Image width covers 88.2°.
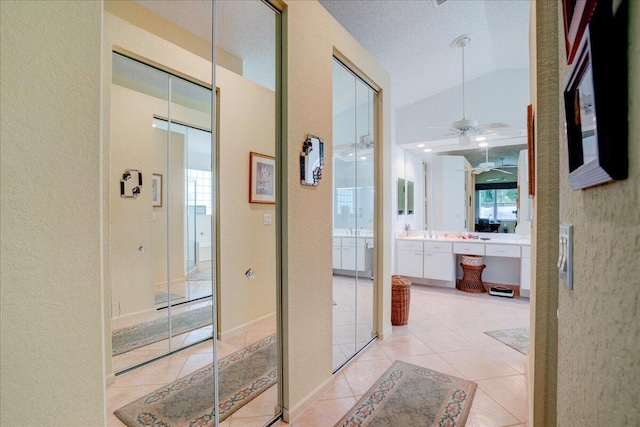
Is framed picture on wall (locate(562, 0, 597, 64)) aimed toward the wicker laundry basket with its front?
no

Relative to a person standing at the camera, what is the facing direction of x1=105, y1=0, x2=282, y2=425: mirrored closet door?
facing the viewer and to the right of the viewer

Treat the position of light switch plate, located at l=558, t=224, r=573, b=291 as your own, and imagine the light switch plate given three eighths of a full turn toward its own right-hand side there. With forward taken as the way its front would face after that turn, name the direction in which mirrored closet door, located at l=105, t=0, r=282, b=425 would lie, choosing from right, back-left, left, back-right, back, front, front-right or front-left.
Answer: back-left

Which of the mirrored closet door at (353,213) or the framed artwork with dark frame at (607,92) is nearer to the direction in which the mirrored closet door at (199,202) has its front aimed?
the framed artwork with dark frame

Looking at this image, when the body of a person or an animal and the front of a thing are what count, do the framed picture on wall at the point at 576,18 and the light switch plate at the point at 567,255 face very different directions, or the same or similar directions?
same or similar directions

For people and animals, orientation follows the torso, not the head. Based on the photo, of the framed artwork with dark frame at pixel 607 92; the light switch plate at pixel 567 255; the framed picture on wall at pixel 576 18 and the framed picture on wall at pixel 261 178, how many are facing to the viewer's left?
3

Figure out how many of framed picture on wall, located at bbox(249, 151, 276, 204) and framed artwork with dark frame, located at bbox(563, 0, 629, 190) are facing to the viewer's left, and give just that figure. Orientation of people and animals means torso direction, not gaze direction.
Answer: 1

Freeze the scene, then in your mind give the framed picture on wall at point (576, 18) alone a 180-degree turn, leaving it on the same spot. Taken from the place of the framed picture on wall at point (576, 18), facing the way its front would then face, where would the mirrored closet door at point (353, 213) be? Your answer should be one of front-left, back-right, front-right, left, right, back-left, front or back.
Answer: back-left

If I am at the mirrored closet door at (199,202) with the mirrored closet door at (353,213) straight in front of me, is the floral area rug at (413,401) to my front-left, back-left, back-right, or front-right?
front-right

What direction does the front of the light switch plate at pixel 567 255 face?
to the viewer's left

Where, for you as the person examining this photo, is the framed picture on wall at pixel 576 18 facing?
facing to the left of the viewer

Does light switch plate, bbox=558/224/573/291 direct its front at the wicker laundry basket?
no

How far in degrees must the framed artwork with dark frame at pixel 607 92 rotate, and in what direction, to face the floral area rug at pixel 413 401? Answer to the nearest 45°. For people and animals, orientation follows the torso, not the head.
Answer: approximately 45° to its right

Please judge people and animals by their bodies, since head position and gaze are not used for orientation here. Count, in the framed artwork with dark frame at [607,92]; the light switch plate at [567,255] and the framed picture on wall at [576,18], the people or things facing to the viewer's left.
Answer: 3

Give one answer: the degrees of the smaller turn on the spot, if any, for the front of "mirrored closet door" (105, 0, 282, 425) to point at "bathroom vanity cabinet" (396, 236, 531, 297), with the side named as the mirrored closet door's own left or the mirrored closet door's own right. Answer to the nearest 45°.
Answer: approximately 90° to the mirrored closet door's own left

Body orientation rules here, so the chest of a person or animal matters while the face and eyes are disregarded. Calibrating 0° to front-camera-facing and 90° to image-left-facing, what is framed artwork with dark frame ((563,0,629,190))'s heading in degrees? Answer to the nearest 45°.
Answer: approximately 90°

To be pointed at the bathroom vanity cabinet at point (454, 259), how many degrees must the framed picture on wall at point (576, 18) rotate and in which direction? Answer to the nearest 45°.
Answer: approximately 90° to its right
